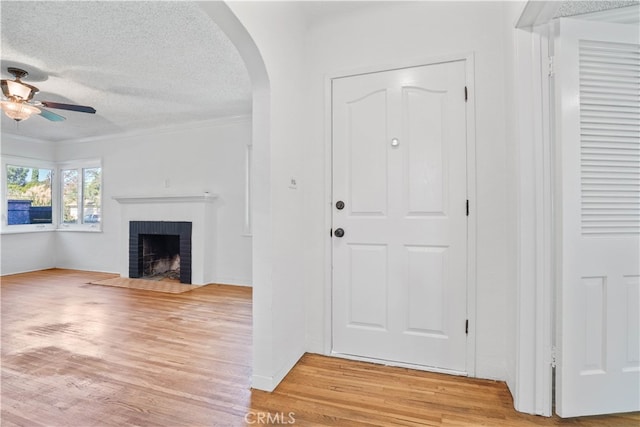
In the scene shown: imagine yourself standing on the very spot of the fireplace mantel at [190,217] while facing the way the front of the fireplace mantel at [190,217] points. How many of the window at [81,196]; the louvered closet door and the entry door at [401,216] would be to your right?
1

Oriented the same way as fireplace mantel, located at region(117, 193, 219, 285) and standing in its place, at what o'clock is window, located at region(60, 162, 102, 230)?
The window is roughly at 3 o'clock from the fireplace mantel.

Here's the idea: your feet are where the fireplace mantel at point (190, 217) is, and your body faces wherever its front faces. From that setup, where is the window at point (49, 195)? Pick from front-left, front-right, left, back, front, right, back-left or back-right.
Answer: right

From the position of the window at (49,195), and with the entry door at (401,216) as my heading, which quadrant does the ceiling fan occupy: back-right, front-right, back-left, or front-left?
front-right

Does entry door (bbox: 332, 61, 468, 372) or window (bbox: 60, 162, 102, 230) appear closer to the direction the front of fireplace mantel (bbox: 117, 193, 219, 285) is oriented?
the entry door

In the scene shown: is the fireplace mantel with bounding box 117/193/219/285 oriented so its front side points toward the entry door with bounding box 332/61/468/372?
no

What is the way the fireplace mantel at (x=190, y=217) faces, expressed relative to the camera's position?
facing the viewer and to the left of the viewer

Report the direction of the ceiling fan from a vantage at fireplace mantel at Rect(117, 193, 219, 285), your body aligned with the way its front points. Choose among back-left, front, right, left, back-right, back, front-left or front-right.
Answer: front

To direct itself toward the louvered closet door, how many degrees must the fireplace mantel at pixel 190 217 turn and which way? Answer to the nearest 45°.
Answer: approximately 45° to its left

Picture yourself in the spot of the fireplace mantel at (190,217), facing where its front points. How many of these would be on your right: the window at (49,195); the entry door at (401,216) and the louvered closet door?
1
